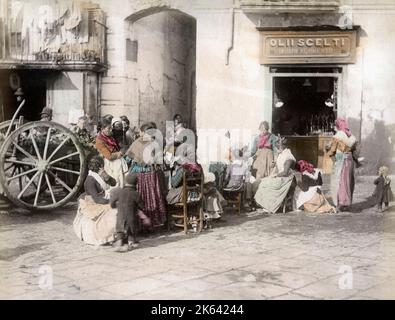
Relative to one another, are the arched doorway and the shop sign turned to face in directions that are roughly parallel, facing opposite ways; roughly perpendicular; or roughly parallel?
roughly parallel

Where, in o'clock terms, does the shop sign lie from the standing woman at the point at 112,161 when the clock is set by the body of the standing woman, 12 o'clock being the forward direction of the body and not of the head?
The shop sign is roughly at 9 o'clock from the standing woman.

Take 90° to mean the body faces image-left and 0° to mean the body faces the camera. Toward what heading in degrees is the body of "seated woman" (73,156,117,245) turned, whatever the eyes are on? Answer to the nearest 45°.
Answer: approximately 270°

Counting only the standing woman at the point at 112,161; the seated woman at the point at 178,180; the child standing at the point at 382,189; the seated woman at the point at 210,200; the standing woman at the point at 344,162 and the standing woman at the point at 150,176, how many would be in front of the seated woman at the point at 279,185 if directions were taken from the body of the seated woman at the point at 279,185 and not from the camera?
4

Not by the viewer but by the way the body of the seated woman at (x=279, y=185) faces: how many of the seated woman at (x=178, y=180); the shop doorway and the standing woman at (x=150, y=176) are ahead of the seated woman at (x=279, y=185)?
2

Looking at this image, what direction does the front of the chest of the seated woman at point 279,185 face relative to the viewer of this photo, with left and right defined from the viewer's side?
facing the viewer and to the left of the viewer

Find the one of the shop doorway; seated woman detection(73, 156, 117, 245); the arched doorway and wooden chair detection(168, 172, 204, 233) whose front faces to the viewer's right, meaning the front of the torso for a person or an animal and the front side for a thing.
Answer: the seated woman

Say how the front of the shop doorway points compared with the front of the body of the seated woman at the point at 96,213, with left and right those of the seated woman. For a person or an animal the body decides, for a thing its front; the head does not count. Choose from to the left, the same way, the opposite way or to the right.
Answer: to the right

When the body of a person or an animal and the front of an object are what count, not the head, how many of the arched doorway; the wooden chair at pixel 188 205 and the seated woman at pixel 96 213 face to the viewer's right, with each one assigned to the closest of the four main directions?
1

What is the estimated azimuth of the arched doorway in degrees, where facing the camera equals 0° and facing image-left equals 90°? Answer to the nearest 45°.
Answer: approximately 0°

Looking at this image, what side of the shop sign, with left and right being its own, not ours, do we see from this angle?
front

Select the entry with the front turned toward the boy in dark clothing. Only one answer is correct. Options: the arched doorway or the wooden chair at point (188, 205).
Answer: the arched doorway

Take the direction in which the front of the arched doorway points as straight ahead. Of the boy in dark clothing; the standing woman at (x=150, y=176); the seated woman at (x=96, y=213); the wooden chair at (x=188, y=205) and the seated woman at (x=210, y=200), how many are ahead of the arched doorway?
5

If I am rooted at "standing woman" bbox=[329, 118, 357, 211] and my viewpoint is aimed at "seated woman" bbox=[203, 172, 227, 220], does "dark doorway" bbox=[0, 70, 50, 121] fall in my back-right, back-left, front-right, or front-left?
front-right
